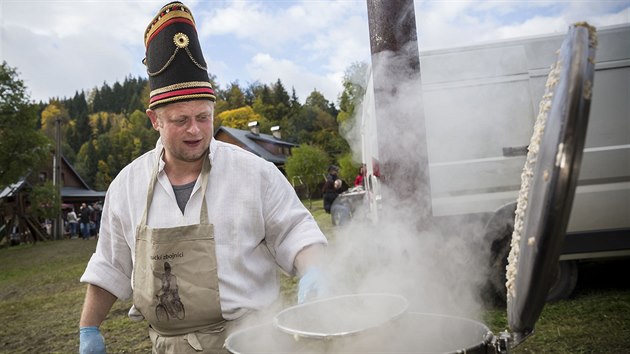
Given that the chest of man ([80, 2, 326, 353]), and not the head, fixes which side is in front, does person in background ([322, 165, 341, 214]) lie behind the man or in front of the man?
behind

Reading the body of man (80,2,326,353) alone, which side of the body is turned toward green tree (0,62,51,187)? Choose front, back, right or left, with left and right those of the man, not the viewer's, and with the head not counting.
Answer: back

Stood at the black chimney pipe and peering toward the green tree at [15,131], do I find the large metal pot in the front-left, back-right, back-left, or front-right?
back-left

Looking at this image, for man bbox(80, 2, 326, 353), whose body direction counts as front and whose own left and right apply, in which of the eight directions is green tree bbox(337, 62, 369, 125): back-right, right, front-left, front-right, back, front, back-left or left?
back-left

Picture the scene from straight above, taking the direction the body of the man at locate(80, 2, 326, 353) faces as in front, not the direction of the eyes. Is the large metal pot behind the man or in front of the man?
in front

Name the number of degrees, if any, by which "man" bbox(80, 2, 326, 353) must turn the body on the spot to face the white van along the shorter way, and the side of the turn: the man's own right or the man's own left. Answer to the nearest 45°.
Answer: approximately 135° to the man's own left

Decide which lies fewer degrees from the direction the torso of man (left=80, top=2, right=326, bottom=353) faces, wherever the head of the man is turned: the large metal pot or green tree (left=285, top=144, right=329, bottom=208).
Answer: the large metal pot

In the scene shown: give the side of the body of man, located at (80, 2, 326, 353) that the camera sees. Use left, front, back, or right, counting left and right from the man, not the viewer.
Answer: front

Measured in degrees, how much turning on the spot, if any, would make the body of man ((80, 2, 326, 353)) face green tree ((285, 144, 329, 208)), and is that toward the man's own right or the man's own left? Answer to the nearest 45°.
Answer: approximately 180°

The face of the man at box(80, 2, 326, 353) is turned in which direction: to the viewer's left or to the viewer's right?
to the viewer's right

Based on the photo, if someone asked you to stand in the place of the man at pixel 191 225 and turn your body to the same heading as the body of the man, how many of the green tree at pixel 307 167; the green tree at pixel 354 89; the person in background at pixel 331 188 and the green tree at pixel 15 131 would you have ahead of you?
0

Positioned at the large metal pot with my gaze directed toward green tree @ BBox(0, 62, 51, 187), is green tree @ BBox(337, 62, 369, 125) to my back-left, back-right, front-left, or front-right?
front-right

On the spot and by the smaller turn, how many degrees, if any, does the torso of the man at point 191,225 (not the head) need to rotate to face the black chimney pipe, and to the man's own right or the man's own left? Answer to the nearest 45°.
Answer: approximately 90° to the man's own left

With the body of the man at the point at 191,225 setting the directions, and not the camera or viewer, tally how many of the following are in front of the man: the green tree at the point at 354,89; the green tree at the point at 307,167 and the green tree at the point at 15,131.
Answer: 0
